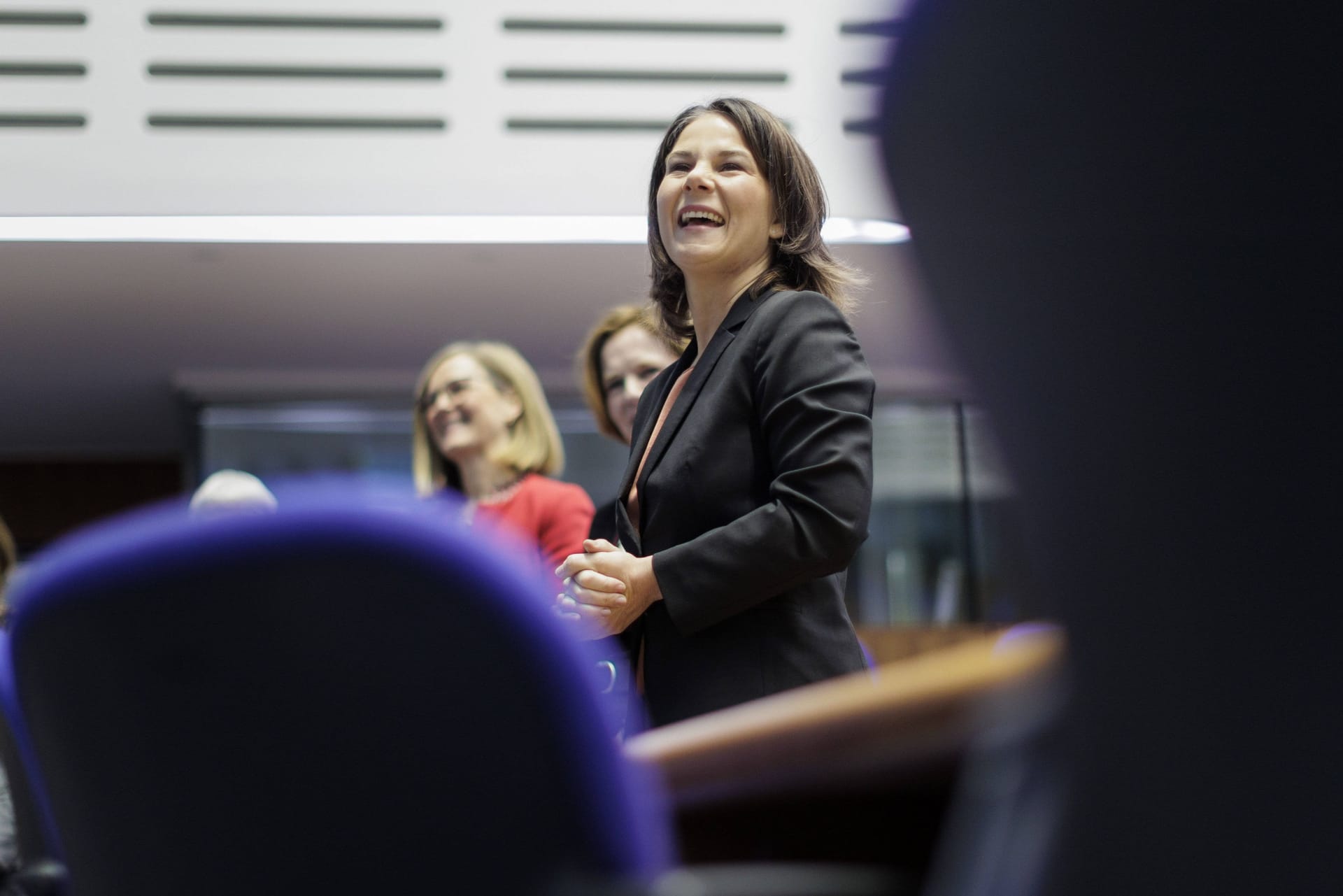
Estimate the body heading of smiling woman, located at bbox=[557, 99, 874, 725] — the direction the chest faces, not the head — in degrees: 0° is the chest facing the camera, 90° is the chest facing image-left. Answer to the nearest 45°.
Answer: approximately 45°

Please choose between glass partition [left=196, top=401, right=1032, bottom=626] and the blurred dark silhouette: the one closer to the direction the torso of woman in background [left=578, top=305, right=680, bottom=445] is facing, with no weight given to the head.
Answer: the blurred dark silhouette

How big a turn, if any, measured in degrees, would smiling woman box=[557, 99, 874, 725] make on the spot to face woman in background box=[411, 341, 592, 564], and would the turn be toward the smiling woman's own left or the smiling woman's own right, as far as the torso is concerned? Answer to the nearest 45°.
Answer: approximately 135° to the smiling woman's own right

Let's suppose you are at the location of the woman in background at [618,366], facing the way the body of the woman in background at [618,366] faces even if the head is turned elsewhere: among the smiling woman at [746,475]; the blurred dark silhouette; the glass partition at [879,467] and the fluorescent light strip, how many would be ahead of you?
2

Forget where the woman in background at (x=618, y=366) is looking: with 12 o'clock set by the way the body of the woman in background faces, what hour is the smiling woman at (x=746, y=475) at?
The smiling woman is roughly at 12 o'clock from the woman in background.

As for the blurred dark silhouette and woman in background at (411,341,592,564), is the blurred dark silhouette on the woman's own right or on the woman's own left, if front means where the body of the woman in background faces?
on the woman's own left

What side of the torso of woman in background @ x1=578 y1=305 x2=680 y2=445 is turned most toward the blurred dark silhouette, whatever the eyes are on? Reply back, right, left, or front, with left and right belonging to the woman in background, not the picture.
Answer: front

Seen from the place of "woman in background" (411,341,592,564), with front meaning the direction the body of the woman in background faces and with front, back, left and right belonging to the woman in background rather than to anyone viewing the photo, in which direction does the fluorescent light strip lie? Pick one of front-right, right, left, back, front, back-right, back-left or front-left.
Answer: back-right

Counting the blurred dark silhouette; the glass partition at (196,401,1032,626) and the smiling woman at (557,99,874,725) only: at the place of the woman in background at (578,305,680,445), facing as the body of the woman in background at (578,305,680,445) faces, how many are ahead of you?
2

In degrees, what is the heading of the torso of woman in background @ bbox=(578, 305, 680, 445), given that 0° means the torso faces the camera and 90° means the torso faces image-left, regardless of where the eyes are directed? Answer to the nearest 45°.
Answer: approximately 0°

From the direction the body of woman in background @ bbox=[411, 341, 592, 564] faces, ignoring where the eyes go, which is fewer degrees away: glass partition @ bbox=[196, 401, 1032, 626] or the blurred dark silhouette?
the blurred dark silhouette
